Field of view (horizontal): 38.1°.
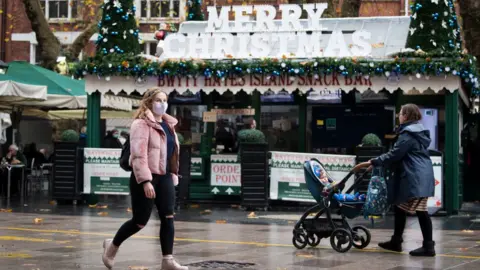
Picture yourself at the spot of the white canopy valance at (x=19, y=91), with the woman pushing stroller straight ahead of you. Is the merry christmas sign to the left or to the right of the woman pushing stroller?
left

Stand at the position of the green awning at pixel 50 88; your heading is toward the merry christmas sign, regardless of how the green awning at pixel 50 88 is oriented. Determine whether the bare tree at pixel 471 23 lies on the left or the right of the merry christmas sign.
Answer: left

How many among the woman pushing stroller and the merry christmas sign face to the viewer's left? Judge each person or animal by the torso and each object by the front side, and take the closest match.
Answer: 1

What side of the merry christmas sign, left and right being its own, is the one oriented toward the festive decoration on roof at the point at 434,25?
left

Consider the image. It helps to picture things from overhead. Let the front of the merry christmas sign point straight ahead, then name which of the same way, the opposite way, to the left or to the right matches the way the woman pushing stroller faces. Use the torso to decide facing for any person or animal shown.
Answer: to the right

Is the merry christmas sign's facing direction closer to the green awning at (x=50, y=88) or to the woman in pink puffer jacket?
the woman in pink puffer jacket

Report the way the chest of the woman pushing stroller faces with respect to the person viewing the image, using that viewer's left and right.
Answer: facing to the left of the viewer
